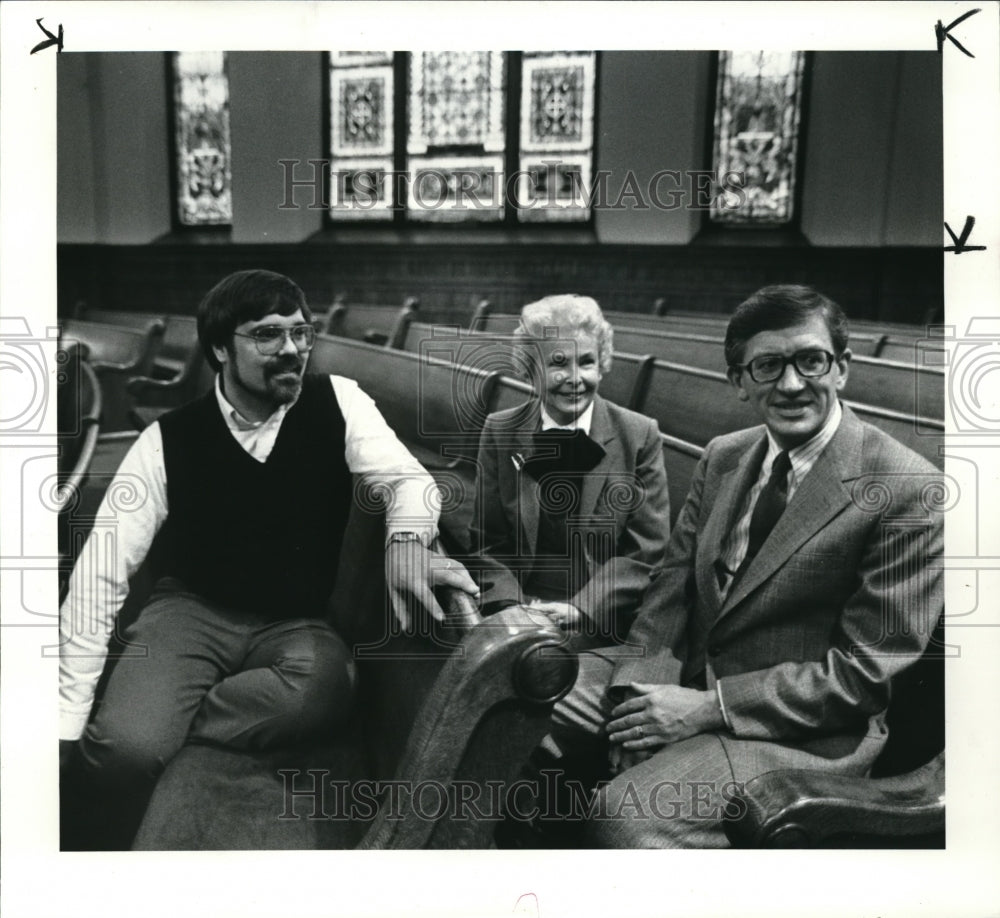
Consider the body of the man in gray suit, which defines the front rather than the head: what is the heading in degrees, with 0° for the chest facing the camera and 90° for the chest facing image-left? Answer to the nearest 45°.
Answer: approximately 45°

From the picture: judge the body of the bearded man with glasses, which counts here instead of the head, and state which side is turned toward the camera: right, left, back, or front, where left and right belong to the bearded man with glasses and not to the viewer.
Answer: front

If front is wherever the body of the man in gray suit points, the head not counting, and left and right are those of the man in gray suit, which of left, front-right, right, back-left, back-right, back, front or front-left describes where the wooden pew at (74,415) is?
front-right

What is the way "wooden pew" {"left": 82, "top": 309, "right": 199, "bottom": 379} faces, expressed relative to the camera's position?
facing the viewer and to the left of the viewer

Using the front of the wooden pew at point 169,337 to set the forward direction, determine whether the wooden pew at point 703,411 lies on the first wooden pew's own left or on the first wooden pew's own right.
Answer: on the first wooden pew's own left

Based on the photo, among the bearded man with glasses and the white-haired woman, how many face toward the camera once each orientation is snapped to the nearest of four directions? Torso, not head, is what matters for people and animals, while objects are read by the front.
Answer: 2

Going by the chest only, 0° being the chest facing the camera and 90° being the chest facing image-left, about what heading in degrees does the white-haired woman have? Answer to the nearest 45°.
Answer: approximately 0°
